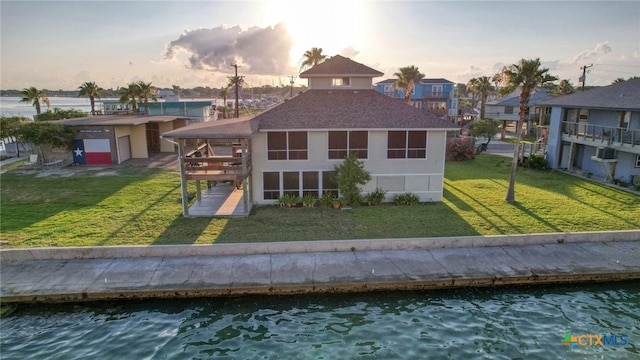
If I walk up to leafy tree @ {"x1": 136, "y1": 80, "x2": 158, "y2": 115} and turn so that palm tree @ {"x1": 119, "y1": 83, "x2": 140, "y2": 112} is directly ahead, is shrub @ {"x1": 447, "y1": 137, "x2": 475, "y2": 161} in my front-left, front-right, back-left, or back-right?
back-left

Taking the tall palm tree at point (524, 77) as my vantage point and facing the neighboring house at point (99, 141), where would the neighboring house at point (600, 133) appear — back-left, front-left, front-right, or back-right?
back-right

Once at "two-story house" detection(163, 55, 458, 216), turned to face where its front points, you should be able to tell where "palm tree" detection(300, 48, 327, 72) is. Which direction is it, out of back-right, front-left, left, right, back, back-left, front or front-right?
back

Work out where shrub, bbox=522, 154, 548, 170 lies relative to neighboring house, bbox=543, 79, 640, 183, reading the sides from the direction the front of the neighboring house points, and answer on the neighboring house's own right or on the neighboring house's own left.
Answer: on the neighboring house's own right

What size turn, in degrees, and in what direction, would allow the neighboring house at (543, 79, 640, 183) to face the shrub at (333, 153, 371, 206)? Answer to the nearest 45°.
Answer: approximately 45° to its right

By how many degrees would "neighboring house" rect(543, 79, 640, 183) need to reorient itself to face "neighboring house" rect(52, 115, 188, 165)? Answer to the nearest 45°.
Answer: approximately 45° to its right

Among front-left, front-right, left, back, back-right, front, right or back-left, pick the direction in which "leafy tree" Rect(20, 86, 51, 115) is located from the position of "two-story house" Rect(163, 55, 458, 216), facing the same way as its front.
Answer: back-right

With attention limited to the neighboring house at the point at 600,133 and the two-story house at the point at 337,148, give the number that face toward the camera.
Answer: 2

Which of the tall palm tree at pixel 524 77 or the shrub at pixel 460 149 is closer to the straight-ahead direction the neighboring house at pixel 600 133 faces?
the tall palm tree

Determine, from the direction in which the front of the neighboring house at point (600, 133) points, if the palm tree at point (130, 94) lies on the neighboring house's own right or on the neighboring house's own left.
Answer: on the neighboring house's own right

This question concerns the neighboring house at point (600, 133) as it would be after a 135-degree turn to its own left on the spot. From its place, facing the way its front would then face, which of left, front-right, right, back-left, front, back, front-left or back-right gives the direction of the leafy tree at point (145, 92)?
back-left

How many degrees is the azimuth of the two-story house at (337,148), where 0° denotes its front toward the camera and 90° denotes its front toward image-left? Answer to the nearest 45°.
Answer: approximately 0°

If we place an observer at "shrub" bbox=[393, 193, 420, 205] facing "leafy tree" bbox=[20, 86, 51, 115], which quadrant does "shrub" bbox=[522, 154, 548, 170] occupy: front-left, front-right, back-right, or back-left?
back-right
